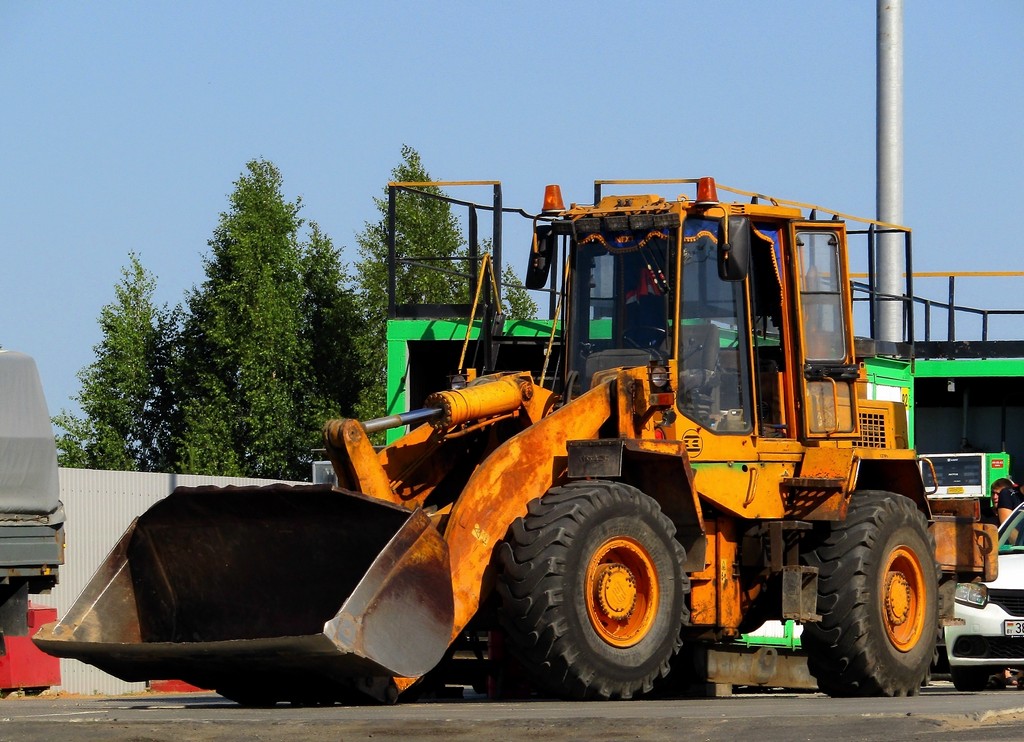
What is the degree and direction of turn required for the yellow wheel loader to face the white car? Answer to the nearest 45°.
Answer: approximately 180°

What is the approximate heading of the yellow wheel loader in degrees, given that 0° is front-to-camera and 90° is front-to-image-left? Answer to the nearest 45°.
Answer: approximately 45°

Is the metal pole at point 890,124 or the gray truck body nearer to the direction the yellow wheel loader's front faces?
the gray truck body

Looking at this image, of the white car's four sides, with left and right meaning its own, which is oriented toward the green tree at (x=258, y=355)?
right

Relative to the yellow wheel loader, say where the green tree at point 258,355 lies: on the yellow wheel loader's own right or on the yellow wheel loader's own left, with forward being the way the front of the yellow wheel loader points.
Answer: on the yellow wheel loader's own right

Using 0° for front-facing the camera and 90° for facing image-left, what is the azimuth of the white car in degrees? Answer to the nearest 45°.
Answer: approximately 45°

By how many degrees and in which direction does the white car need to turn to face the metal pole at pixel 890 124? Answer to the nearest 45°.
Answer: approximately 135° to its right

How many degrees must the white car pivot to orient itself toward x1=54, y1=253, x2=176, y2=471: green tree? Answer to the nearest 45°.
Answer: approximately 90° to its right
